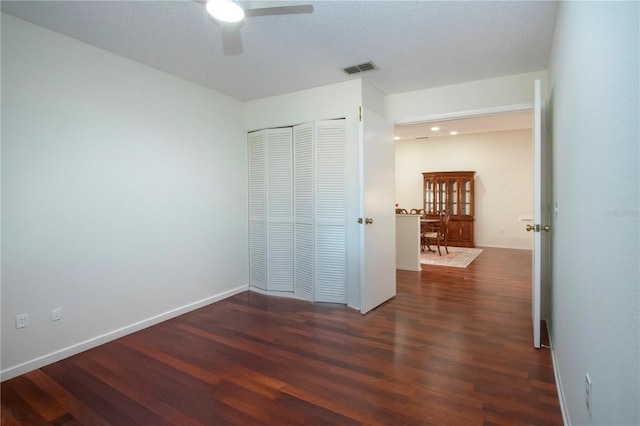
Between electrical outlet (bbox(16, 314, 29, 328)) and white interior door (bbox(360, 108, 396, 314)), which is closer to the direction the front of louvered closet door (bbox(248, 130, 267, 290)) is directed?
the electrical outlet

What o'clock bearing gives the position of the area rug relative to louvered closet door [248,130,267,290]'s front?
The area rug is roughly at 7 o'clock from the louvered closet door.

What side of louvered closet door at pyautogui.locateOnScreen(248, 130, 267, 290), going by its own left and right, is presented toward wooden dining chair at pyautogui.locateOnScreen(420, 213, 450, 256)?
back

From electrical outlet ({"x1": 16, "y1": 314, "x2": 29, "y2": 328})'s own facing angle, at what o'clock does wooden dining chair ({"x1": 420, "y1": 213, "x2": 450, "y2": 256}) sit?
The wooden dining chair is roughly at 9 o'clock from the electrical outlet.

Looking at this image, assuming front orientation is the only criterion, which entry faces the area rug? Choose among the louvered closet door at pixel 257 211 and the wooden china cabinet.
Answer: the wooden china cabinet

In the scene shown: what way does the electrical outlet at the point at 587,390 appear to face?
to the viewer's left

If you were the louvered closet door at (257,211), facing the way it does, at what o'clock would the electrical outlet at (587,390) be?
The electrical outlet is roughly at 10 o'clock from the louvered closet door.

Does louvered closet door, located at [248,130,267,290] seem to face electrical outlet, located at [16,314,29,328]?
yes

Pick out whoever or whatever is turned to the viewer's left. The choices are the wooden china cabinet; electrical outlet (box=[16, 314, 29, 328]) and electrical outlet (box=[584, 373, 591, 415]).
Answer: electrical outlet (box=[584, 373, 591, 415])

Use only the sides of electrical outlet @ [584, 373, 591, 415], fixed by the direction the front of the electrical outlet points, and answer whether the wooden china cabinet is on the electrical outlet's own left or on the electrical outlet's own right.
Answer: on the electrical outlet's own right

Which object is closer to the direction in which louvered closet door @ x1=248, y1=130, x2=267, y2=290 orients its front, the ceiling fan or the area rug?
the ceiling fan

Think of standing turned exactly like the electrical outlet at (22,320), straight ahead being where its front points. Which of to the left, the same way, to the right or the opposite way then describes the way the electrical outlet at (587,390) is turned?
the opposite way

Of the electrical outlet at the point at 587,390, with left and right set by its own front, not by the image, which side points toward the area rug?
right

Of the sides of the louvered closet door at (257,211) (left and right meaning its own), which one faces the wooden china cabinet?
back

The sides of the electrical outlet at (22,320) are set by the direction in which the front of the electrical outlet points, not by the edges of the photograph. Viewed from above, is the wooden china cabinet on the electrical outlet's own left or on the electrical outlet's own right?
on the electrical outlet's own left
